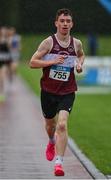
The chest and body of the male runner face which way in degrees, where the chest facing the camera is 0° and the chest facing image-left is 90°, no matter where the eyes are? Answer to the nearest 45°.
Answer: approximately 0°
